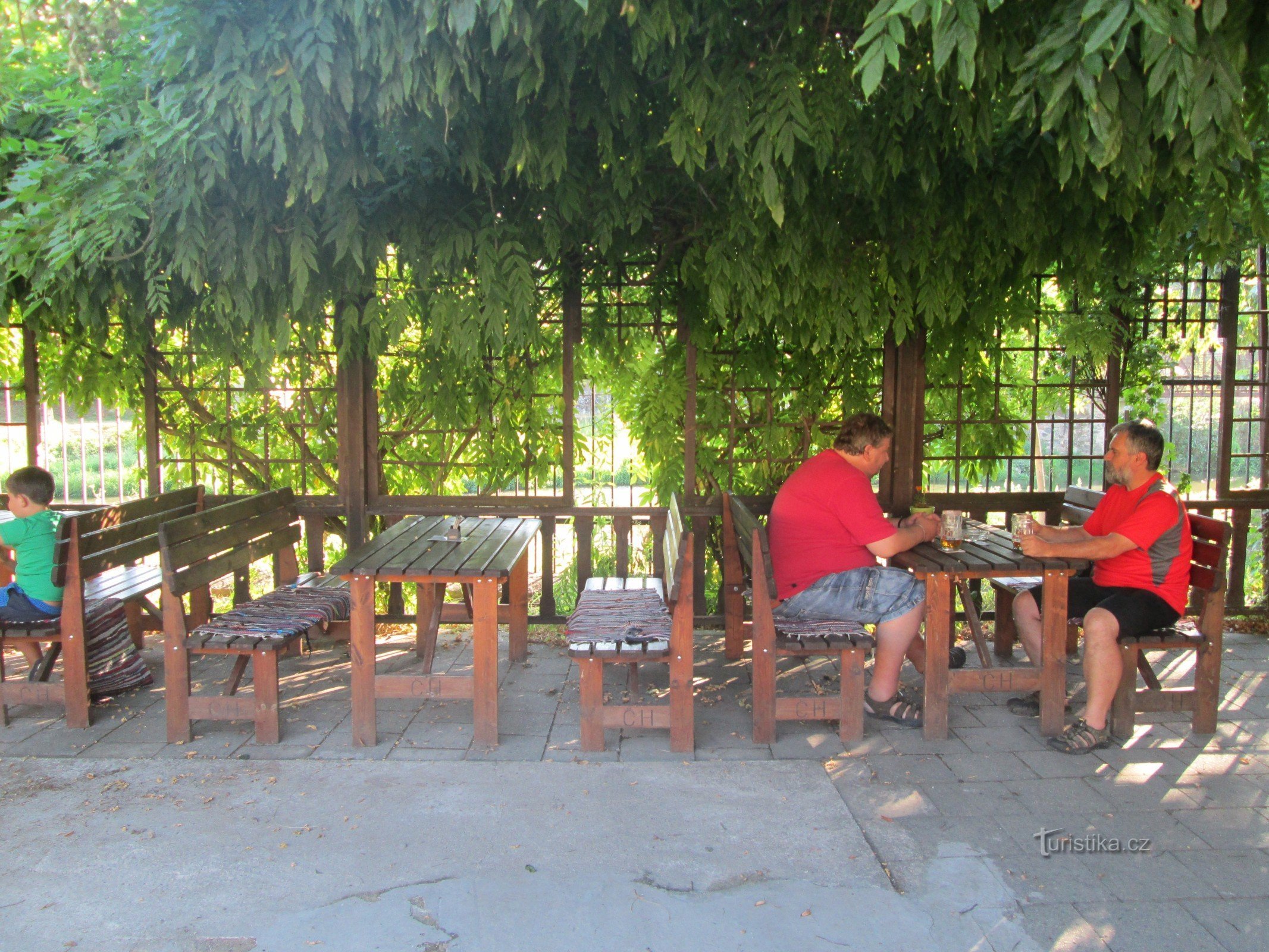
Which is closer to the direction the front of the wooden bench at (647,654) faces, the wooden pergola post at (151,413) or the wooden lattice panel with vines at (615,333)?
the wooden pergola post

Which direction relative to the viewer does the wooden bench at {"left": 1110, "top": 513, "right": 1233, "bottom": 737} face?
to the viewer's left

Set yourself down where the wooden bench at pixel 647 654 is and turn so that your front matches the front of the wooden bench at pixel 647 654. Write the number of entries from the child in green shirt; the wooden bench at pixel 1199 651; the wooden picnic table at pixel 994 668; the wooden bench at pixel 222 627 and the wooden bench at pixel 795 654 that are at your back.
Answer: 3

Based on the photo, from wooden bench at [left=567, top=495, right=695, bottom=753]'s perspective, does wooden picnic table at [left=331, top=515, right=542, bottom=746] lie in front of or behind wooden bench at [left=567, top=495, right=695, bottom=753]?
in front

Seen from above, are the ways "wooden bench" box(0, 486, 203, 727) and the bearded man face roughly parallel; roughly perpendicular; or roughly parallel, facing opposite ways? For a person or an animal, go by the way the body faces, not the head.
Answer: roughly parallel

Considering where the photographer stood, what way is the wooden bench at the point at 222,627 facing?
facing the viewer and to the right of the viewer

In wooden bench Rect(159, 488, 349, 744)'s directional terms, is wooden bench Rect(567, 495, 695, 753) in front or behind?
in front

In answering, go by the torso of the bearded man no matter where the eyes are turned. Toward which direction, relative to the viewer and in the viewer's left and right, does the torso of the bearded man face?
facing to the left of the viewer

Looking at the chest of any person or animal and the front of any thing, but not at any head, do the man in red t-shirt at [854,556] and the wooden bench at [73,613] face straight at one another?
no

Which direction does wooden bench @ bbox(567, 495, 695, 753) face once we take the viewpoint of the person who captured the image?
facing to the left of the viewer

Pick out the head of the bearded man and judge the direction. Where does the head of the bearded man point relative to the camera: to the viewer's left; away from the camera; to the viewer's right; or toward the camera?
to the viewer's left

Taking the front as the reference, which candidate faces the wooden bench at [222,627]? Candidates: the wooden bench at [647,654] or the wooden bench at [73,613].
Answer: the wooden bench at [647,654]

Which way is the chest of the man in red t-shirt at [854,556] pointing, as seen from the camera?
to the viewer's right

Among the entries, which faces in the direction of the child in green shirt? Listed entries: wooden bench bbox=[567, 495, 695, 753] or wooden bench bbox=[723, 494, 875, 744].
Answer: wooden bench bbox=[567, 495, 695, 753]

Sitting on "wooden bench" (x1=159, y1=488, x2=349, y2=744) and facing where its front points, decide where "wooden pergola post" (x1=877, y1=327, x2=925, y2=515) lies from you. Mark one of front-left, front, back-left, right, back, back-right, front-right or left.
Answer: front-left

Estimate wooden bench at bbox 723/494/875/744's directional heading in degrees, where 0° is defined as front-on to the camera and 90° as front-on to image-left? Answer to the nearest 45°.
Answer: approximately 270°
